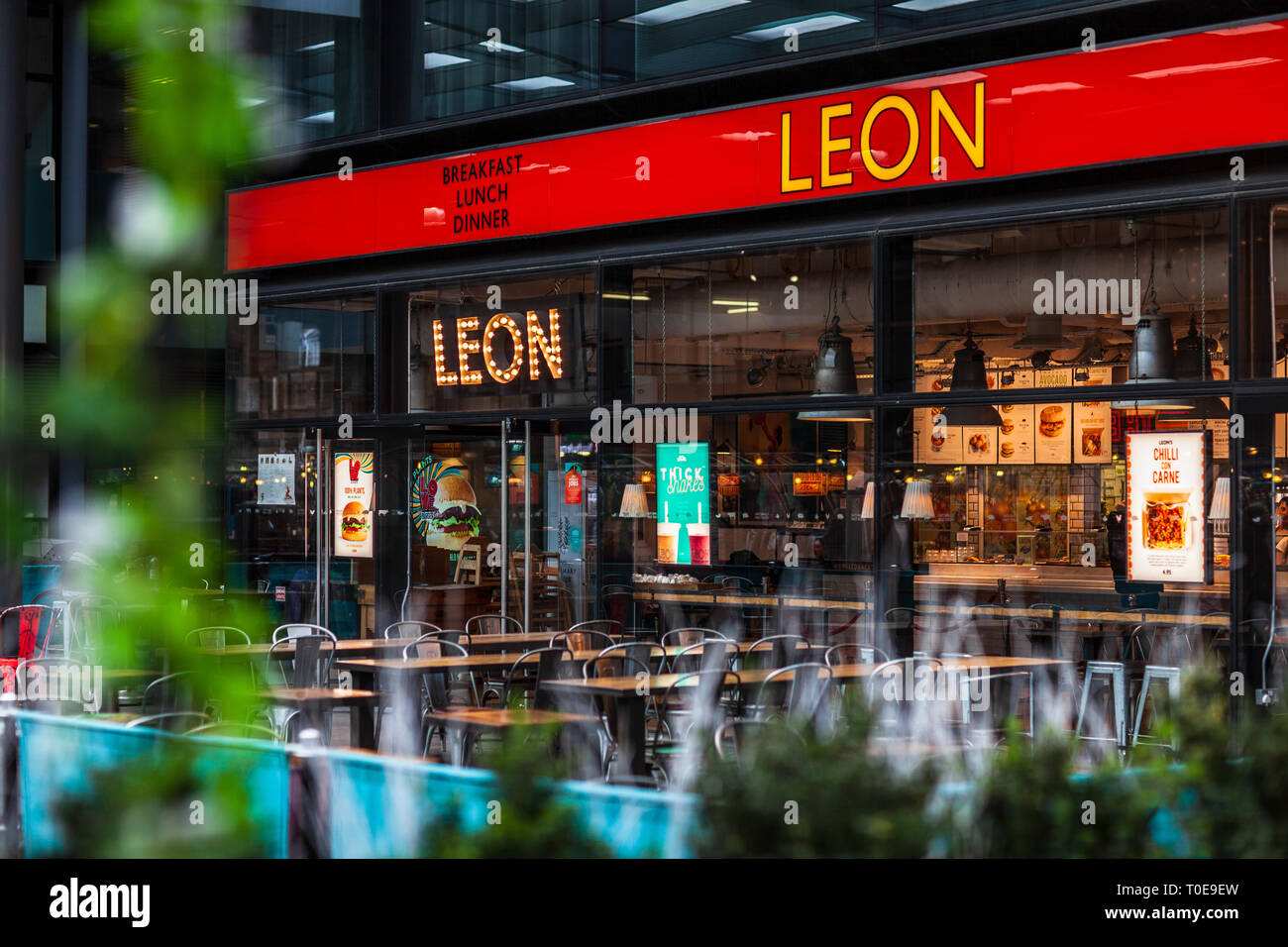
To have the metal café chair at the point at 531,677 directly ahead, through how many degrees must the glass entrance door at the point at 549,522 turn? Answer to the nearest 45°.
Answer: approximately 45° to its left

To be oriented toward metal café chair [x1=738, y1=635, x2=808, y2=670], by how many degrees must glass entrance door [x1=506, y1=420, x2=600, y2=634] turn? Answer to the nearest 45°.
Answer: approximately 90° to its left

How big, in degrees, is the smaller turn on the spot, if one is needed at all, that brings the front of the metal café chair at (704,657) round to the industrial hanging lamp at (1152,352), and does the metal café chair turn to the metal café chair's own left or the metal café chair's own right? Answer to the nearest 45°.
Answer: approximately 45° to the metal café chair's own right

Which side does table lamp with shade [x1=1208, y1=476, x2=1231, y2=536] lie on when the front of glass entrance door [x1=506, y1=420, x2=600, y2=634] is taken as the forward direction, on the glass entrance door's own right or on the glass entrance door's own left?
on the glass entrance door's own left

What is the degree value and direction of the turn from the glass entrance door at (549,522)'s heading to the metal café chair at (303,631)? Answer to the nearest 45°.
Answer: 0° — it already faces it
